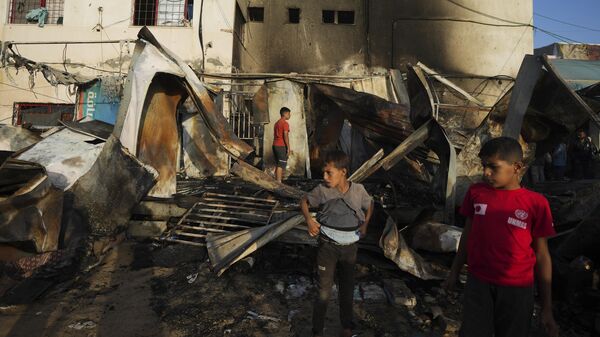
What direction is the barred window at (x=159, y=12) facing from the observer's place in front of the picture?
facing the viewer

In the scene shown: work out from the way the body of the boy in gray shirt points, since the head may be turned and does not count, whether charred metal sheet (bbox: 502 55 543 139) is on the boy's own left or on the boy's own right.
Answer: on the boy's own left

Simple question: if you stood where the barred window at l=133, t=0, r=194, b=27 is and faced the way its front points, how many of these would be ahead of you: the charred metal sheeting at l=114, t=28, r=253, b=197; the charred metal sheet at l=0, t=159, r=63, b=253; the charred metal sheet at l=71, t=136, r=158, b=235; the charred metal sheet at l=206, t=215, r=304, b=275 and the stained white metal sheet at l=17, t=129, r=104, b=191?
5

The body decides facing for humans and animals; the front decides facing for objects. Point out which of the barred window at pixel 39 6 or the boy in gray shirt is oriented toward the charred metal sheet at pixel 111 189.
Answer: the barred window

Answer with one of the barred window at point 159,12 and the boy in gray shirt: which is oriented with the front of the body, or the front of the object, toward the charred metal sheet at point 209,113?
the barred window

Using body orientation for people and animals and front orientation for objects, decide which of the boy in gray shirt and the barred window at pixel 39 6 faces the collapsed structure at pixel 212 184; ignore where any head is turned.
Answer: the barred window

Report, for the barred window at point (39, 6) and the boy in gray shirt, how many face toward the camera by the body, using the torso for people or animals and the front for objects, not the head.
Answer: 2

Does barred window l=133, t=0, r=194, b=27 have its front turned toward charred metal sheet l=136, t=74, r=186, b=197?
yes

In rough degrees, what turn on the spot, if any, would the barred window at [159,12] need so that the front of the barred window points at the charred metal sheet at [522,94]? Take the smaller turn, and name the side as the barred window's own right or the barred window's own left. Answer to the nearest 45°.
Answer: approximately 45° to the barred window's own left

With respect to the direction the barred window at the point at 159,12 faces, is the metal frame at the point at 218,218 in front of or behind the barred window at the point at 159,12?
in front

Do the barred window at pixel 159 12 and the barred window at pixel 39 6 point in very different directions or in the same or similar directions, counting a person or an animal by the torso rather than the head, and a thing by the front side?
same or similar directions

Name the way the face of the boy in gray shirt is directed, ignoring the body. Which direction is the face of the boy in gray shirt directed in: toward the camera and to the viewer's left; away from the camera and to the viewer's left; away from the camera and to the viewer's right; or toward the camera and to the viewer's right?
toward the camera and to the viewer's left

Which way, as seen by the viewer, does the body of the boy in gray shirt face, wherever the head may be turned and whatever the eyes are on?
toward the camera

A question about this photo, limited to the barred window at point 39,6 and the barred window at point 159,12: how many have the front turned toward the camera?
2
